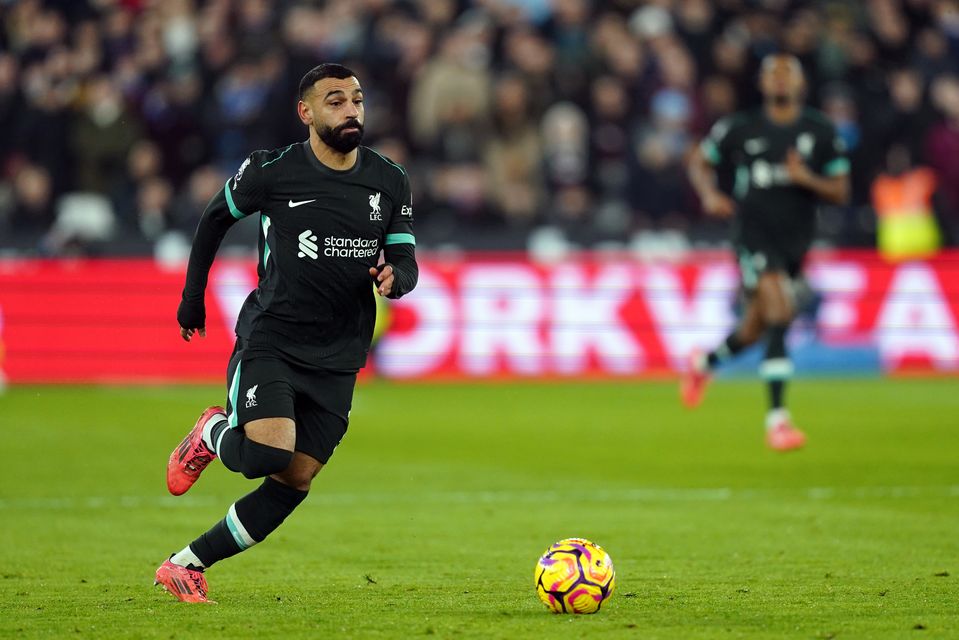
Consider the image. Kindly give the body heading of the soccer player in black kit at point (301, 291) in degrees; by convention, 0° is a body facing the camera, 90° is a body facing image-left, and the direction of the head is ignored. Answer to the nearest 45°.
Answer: approximately 315°

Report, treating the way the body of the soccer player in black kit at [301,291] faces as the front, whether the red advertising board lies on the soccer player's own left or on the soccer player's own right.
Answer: on the soccer player's own left

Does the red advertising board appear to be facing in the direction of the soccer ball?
yes

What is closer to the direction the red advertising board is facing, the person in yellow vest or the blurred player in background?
the blurred player in background

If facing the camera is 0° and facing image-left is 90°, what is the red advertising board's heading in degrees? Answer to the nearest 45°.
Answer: approximately 0°

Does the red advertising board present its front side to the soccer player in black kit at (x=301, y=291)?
yes
